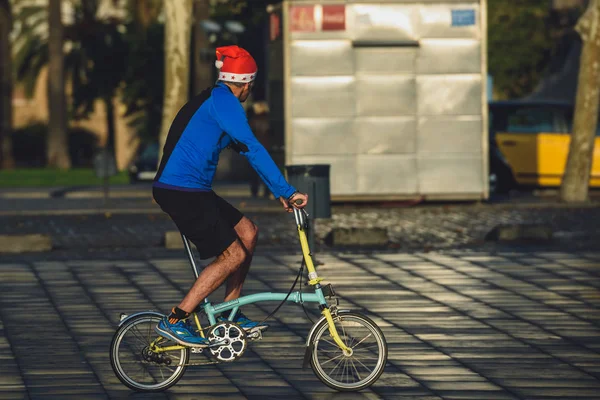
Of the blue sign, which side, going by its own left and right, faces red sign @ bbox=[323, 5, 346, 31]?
right

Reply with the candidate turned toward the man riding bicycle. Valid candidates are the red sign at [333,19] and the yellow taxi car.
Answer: the red sign

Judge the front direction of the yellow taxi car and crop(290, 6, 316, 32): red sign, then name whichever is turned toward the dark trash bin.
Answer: the red sign

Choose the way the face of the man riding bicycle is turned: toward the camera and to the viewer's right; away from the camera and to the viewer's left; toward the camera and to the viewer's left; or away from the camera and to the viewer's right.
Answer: away from the camera and to the viewer's right

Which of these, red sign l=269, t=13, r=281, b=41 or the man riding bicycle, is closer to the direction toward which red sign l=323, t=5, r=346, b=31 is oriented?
the man riding bicycle

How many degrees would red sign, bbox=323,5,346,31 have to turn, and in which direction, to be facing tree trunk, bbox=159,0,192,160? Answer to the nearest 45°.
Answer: approximately 135° to its right

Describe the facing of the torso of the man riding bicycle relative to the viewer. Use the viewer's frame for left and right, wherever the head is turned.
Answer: facing to the right of the viewer

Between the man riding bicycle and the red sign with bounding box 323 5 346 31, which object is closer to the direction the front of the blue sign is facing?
the man riding bicycle

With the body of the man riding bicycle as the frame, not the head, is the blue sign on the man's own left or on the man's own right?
on the man's own left

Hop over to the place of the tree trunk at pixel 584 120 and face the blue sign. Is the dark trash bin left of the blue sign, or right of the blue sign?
left
